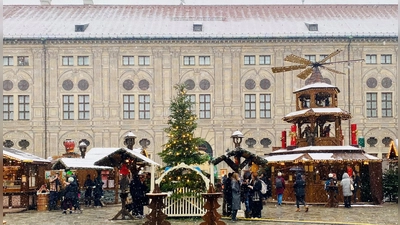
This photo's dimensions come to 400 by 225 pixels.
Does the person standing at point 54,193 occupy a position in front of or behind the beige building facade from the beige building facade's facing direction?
in front

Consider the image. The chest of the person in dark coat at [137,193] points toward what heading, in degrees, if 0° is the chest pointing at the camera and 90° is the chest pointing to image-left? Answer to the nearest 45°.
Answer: approximately 180°

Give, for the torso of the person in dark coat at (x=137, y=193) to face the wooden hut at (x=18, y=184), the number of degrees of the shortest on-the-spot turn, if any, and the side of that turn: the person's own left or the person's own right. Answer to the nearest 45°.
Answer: approximately 45° to the person's own left

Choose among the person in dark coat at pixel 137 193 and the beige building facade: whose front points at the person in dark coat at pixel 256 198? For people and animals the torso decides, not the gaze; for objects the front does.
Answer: the beige building facade

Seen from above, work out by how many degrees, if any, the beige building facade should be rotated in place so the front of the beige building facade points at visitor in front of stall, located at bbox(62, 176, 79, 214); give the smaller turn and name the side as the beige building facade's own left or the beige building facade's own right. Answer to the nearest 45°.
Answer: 0° — it already faces them

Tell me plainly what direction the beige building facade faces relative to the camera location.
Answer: facing the viewer

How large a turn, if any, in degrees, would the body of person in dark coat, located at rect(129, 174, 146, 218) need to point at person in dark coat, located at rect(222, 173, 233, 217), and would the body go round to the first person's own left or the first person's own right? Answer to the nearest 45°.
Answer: approximately 90° to the first person's own right

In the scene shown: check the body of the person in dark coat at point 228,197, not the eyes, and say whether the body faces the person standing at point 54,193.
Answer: no

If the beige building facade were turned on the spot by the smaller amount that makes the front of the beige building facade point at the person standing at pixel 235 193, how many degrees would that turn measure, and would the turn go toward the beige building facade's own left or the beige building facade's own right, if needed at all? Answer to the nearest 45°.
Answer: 0° — it already faces them
